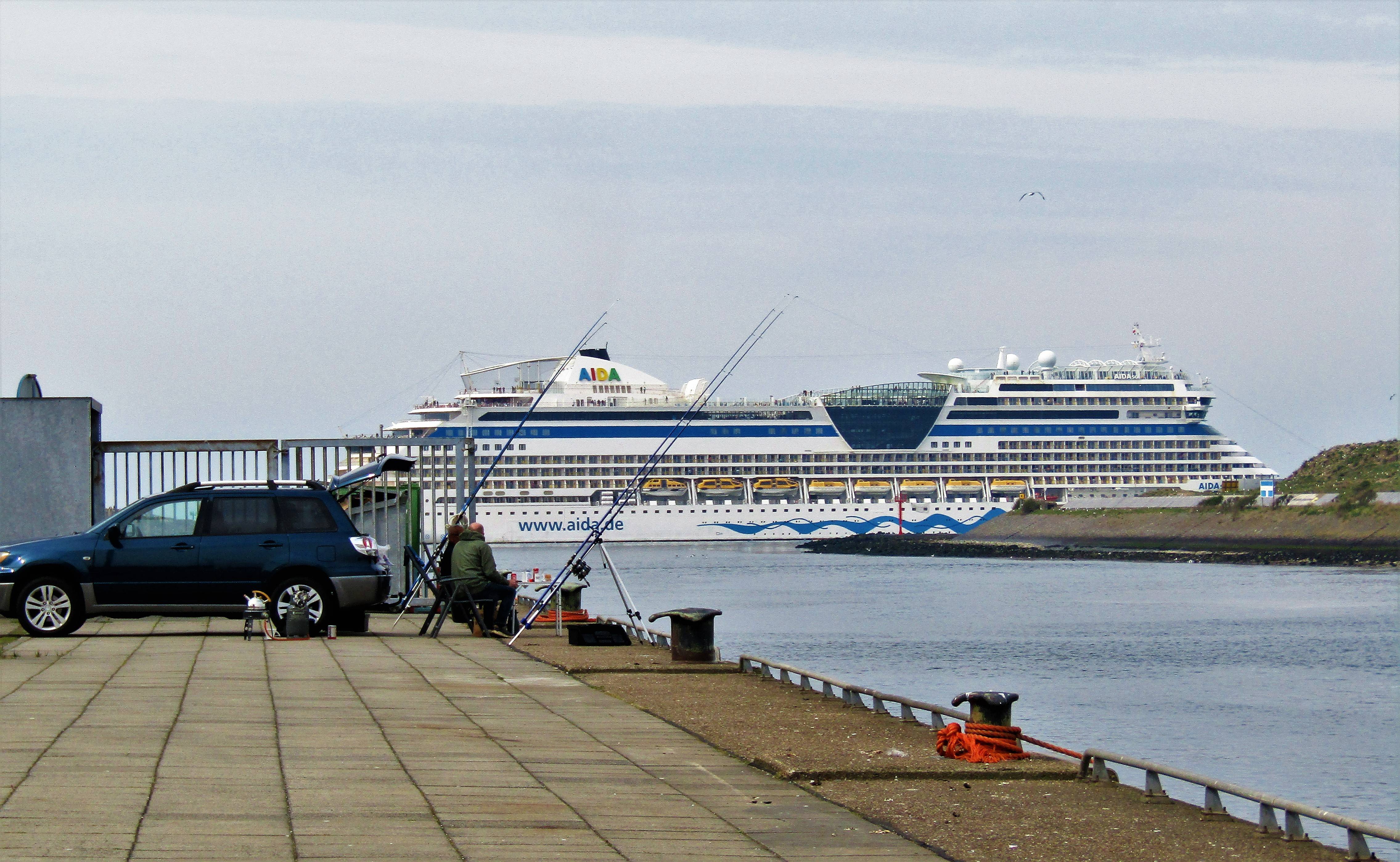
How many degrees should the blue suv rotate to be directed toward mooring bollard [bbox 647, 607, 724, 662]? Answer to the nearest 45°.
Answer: approximately 135° to its left

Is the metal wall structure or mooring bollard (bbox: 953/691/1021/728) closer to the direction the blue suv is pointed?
the metal wall structure

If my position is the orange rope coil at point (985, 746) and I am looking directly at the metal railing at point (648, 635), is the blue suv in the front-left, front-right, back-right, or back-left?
front-left

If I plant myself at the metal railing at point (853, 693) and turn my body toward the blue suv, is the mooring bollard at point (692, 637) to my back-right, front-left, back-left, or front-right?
front-right

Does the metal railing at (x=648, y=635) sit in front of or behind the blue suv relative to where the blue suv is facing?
behind

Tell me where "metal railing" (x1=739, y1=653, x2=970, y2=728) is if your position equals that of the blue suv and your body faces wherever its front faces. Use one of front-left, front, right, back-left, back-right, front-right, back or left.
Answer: back-left

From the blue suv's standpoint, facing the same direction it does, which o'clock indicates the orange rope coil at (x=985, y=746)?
The orange rope coil is roughly at 8 o'clock from the blue suv.

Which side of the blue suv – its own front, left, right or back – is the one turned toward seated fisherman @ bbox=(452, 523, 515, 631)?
back

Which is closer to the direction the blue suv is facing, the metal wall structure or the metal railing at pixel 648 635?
the metal wall structure

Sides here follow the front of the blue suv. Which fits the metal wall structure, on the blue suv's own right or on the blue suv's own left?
on the blue suv's own right

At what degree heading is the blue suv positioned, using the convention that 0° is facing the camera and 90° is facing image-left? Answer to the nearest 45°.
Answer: approximately 90°

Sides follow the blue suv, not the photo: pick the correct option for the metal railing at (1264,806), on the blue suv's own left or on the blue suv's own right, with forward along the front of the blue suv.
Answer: on the blue suv's own left
